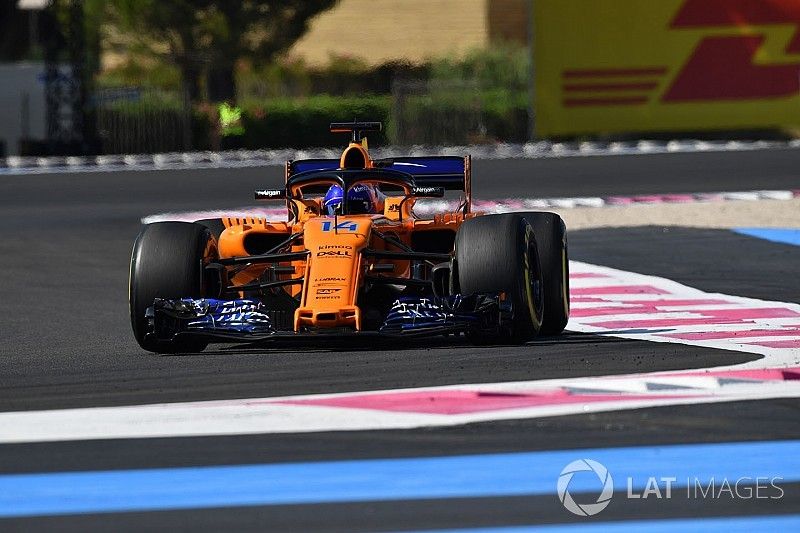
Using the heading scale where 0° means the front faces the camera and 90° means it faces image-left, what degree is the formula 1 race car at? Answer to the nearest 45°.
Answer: approximately 0°

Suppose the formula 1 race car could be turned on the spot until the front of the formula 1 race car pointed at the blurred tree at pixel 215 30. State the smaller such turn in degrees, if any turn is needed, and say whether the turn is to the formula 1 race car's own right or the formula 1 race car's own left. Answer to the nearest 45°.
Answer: approximately 180°

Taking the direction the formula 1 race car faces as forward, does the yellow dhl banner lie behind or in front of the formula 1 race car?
behind

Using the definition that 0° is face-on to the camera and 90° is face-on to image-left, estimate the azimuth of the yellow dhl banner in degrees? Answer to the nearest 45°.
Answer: approximately 0°

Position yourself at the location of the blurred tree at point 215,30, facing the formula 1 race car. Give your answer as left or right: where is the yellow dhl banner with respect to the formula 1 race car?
left

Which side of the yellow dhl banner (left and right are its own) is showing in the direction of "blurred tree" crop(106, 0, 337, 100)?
right

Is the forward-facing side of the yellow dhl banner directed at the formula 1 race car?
yes

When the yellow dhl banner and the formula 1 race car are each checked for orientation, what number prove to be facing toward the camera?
2

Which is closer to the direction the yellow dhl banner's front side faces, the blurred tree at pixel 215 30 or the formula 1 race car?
the formula 1 race car
